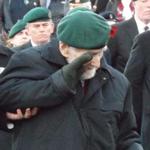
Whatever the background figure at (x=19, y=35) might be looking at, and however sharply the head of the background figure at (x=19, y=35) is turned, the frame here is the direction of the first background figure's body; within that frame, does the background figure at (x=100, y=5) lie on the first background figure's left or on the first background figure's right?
on the first background figure's left

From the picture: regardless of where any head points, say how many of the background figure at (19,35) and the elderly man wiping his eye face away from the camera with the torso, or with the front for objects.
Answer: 0

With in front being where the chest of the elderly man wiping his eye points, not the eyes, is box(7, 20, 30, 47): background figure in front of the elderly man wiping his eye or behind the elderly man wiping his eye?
behind

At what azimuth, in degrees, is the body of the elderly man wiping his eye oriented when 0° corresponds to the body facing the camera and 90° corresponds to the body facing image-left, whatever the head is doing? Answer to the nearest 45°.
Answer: approximately 315°

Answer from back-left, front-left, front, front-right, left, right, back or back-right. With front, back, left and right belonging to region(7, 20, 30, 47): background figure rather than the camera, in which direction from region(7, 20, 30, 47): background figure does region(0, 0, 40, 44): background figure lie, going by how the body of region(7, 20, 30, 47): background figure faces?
back-left

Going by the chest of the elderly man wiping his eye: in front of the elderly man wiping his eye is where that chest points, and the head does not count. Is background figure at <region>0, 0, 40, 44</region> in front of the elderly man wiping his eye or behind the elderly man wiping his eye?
behind

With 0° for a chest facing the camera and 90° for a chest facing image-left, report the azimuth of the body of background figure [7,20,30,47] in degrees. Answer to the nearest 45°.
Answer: approximately 315°
